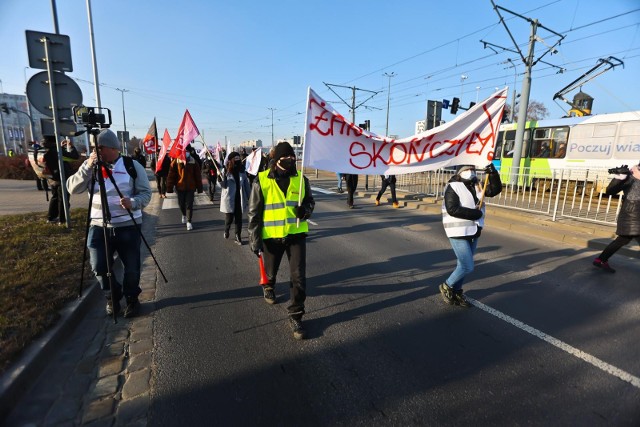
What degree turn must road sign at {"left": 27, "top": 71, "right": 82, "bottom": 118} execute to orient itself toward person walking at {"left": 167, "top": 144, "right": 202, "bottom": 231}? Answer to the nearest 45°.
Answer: approximately 90° to its right

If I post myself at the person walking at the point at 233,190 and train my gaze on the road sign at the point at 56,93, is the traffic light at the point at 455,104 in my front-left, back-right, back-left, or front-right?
back-right

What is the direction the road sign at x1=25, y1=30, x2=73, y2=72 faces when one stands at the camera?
facing away from the viewer

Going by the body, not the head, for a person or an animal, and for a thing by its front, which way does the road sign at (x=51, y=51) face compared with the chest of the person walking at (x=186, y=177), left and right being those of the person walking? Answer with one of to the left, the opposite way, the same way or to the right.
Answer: the opposite way

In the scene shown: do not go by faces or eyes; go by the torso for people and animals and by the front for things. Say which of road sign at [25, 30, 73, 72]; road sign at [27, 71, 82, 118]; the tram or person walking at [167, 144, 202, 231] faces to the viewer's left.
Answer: the tram

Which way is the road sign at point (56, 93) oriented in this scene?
away from the camera

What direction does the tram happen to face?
to the viewer's left

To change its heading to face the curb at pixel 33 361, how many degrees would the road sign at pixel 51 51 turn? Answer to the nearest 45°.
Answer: approximately 180°
